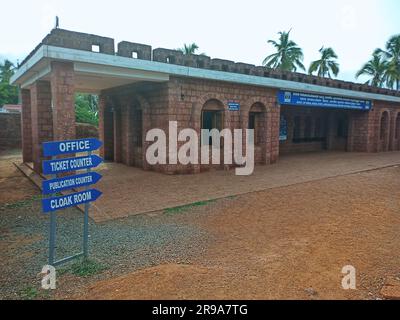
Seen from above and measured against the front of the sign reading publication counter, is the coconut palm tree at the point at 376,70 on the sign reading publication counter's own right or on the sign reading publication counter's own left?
on the sign reading publication counter's own left

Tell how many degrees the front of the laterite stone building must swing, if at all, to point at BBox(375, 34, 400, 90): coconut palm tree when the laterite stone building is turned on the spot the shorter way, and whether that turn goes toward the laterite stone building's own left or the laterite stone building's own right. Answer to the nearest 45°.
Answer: approximately 90° to the laterite stone building's own left

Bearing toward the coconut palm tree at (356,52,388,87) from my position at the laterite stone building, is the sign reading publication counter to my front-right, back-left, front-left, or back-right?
back-right

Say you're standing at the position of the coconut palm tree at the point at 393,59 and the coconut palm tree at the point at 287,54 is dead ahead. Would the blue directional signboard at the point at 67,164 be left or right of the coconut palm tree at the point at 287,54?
left

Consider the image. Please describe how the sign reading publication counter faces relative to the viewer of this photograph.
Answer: facing the viewer and to the right of the viewer

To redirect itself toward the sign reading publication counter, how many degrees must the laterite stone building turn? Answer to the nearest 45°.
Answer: approximately 45° to its right

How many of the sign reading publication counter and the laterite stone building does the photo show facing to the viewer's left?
0

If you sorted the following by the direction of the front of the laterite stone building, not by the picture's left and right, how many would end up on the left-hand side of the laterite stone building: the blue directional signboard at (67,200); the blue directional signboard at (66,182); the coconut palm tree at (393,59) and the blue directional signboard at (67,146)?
1

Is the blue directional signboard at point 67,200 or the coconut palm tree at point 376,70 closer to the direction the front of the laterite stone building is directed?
the blue directional signboard

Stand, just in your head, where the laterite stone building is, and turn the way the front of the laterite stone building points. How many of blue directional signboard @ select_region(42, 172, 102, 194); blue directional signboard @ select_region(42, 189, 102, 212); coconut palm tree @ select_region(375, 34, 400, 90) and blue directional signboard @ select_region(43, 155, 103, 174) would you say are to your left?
1

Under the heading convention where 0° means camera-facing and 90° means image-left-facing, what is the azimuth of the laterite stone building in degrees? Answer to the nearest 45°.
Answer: approximately 315°

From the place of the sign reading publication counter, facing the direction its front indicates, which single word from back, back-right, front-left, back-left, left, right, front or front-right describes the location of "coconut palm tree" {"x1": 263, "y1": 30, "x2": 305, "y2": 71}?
left
